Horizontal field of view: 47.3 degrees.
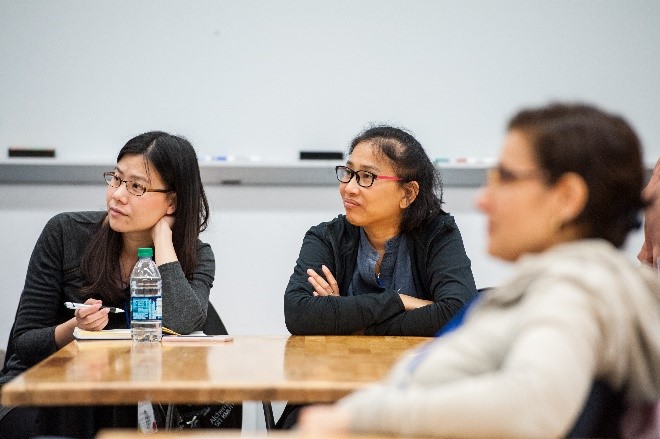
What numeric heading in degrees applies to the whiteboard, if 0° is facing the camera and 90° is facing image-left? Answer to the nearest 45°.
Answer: approximately 0°

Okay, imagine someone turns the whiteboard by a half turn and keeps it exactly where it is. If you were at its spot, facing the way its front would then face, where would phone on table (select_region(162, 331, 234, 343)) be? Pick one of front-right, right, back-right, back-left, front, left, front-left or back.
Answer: back

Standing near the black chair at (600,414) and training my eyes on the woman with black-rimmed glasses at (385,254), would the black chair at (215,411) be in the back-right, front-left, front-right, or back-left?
front-left

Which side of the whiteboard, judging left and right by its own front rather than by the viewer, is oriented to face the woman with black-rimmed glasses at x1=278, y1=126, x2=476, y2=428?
front

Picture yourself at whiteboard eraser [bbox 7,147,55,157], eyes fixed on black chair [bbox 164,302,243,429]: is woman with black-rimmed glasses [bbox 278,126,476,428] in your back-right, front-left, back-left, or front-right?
front-left

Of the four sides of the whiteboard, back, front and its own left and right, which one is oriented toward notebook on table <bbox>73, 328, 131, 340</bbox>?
front

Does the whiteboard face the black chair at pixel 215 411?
yes

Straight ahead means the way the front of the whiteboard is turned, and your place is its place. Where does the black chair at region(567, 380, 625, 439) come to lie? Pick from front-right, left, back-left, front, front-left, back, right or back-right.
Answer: front

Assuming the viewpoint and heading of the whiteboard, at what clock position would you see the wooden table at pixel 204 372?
The wooden table is roughly at 12 o'clock from the whiteboard.

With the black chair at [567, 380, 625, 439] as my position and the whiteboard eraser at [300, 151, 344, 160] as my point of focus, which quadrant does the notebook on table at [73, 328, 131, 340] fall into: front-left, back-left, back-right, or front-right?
front-left
